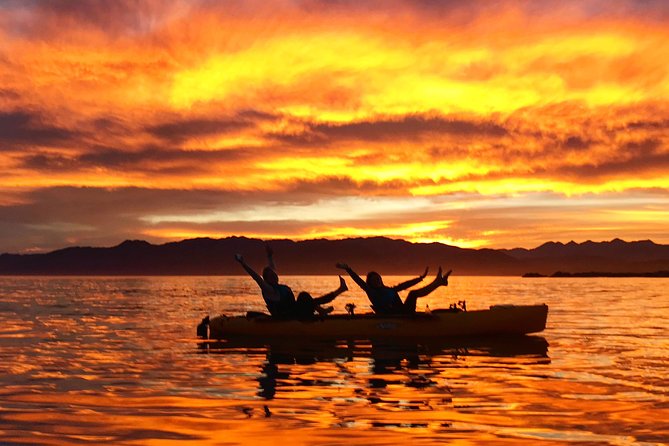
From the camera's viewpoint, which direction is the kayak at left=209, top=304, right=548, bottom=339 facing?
to the viewer's right
